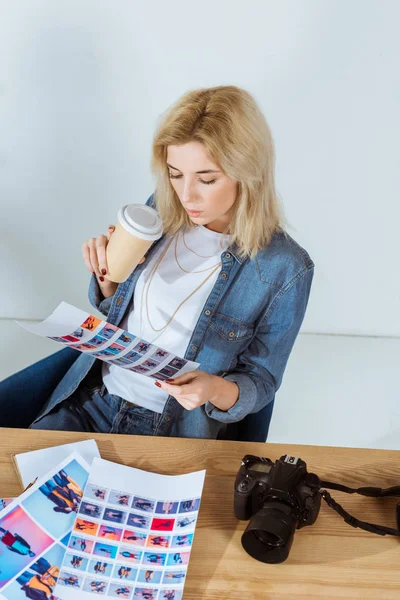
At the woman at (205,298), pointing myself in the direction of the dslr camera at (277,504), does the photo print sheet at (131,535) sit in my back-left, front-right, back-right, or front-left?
front-right

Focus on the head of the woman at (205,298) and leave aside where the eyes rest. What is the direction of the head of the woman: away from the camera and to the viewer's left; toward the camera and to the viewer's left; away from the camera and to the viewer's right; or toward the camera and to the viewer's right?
toward the camera and to the viewer's left

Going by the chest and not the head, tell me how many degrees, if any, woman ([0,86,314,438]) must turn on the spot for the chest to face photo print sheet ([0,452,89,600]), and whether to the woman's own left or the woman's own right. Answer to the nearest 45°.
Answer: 0° — they already face it

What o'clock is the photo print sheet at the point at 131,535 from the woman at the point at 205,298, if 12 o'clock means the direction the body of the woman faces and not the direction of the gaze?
The photo print sheet is roughly at 11 o'clock from the woman.

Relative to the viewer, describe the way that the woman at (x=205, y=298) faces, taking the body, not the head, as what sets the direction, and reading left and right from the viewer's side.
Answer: facing the viewer and to the left of the viewer
